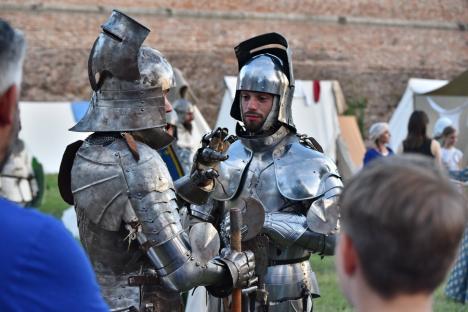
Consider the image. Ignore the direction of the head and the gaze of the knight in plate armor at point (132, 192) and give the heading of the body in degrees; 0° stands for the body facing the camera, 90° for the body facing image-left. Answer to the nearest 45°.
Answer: approximately 225°

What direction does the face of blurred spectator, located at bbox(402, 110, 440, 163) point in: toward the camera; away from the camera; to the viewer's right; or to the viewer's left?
away from the camera

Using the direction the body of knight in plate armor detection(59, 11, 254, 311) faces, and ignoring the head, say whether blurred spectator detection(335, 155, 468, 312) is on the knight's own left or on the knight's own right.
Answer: on the knight's own right

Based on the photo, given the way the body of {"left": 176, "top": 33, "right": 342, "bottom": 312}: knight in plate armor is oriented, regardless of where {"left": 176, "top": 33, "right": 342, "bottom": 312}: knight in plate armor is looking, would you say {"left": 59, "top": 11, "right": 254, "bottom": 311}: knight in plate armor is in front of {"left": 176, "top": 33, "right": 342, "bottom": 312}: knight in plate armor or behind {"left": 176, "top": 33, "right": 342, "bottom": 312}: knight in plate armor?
in front

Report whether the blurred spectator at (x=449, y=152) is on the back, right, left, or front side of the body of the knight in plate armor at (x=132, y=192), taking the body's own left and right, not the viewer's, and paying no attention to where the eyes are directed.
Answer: front

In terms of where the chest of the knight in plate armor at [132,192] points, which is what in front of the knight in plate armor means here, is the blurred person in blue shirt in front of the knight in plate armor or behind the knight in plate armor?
behind

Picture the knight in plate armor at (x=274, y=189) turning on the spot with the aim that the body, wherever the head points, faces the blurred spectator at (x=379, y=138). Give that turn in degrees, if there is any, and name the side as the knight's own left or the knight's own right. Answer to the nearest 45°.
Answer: approximately 135° to the knight's own right

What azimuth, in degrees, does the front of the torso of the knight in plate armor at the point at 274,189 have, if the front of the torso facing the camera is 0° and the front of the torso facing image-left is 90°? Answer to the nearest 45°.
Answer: approximately 45°

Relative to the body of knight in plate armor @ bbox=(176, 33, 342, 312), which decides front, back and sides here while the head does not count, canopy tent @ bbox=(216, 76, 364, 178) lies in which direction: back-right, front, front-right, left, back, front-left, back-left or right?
back-right

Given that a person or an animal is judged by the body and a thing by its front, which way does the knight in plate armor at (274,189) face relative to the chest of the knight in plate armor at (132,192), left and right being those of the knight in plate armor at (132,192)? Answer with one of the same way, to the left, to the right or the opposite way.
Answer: the opposite way
